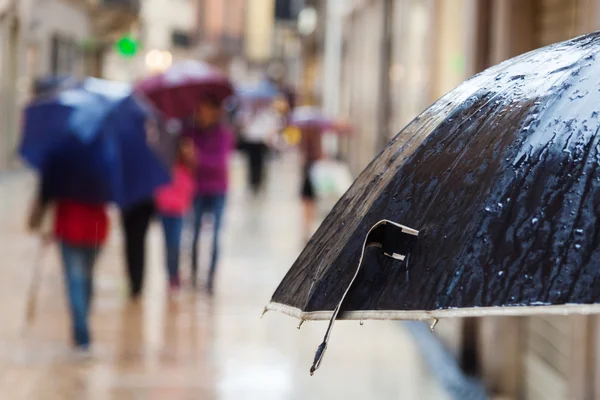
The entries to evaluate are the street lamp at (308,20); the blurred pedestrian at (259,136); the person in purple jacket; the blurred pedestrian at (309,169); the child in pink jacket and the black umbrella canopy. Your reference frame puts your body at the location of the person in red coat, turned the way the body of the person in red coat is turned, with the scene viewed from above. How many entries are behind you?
1

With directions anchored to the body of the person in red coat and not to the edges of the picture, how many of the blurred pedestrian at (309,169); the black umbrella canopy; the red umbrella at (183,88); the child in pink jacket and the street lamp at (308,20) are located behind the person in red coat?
1

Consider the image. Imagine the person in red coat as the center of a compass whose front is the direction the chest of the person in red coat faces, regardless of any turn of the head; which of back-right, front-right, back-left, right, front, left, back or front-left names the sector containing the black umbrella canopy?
back

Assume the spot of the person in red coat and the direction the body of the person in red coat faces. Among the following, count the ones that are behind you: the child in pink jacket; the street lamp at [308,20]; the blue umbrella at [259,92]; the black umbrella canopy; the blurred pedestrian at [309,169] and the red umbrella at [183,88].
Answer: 1

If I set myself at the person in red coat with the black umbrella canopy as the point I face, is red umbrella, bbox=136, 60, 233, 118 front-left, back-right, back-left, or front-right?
back-left

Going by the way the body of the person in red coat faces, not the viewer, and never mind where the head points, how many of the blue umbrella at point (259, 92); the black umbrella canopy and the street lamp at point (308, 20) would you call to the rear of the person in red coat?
1

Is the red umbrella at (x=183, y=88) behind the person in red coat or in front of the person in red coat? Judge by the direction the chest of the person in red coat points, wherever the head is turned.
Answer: in front

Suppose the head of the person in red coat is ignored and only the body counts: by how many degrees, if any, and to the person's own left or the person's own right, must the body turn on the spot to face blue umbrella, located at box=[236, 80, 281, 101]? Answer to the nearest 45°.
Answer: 0° — they already face it

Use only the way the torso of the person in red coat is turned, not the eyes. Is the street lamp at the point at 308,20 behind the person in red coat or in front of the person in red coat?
in front

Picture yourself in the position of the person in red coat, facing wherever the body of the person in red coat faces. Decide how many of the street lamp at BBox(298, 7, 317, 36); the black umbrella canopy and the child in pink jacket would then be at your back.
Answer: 1

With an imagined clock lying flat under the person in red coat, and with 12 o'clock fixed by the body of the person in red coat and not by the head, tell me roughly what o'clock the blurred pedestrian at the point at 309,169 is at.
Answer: The blurred pedestrian is roughly at 1 o'clock from the person in red coat.

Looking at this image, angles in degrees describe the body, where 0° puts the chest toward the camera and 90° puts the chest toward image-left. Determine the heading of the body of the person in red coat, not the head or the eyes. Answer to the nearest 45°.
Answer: approximately 180°
